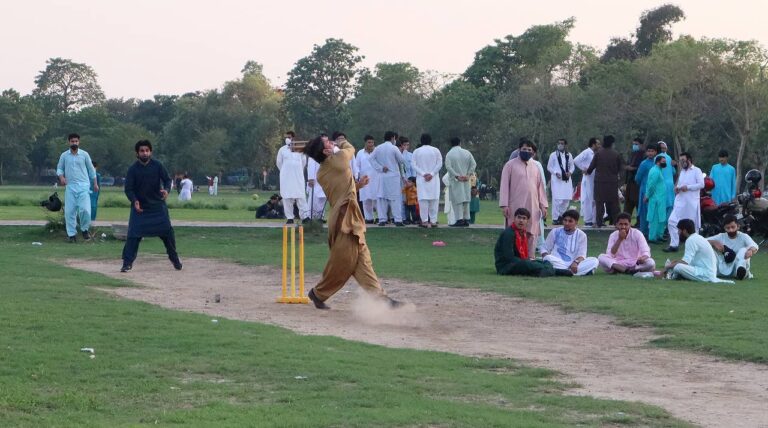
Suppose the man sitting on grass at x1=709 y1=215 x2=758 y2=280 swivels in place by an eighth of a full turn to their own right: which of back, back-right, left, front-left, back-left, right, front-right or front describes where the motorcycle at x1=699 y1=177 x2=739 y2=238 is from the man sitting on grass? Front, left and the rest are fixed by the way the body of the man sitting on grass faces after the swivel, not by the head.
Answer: back-right

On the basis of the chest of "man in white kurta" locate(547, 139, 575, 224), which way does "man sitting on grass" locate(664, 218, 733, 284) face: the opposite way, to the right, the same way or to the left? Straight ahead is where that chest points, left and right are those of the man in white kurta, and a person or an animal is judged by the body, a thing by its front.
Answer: to the right

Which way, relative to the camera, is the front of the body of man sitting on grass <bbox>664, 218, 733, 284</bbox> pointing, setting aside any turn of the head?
to the viewer's left

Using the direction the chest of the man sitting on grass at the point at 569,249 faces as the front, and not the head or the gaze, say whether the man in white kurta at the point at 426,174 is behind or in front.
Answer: behind

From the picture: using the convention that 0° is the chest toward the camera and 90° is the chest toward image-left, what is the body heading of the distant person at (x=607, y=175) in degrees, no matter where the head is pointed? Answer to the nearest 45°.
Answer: approximately 180°

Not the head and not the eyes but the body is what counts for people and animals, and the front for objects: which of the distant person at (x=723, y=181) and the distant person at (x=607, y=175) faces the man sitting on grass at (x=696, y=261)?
the distant person at (x=723, y=181)

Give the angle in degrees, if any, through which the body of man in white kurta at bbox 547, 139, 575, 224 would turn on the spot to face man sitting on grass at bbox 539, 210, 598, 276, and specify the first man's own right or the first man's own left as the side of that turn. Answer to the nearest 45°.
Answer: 0° — they already face them

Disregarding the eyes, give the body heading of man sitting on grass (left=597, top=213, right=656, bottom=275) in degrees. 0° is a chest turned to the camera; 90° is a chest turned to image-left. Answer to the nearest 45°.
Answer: approximately 0°
